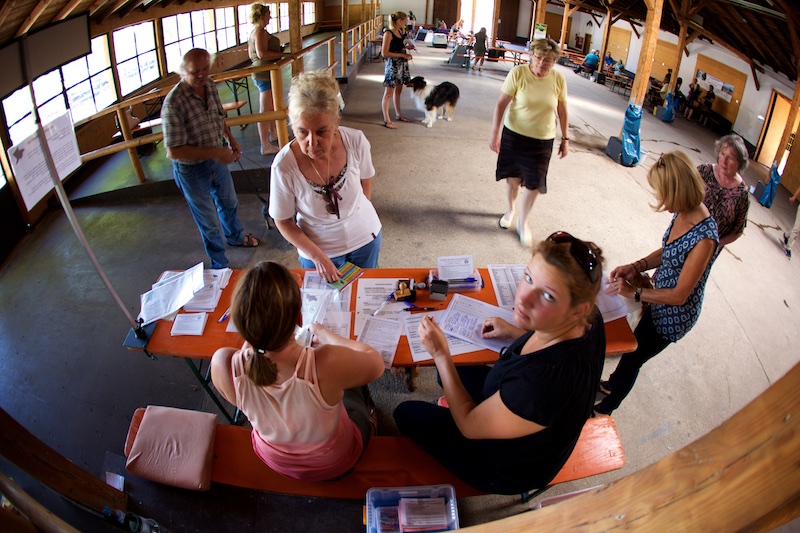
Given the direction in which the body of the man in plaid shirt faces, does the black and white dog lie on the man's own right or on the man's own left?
on the man's own left

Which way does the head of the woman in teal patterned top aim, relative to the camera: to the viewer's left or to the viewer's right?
to the viewer's left

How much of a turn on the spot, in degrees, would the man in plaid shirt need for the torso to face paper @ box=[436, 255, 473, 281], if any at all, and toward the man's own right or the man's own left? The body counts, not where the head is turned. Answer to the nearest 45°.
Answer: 0° — they already face it

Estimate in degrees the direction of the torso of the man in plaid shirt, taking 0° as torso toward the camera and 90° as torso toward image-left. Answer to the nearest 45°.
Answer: approximately 315°

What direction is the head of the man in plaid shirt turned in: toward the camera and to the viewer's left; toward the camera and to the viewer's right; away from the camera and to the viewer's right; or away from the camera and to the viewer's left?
toward the camera and to the viewer's right

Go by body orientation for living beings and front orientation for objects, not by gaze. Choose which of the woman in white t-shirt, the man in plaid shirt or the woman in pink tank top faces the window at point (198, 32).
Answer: the woman in pink tank top

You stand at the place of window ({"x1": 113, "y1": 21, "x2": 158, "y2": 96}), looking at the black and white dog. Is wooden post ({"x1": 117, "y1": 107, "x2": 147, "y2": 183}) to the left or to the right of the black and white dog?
right

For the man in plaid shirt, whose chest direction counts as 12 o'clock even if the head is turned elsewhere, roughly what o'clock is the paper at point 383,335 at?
The paper is roughly at 1 o'clock from the man in plaid shirt.

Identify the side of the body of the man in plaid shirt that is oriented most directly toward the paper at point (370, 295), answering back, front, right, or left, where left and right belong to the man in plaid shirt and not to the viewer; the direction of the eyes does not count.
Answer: front

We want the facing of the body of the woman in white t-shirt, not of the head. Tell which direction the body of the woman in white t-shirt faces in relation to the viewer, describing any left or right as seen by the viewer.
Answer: facing the viewer

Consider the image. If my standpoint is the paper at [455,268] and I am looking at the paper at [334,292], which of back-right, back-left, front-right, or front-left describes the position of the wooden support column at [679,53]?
back-right

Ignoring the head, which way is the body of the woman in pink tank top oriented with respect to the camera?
away from the camera

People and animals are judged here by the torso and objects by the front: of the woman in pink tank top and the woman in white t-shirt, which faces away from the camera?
the woman in pink tank top

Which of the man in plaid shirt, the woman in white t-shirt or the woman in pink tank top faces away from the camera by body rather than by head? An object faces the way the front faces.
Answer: the woman in pink tank top

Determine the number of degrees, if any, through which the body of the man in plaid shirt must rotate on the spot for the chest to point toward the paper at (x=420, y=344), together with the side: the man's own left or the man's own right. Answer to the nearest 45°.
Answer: approximately 45° to the man's own right

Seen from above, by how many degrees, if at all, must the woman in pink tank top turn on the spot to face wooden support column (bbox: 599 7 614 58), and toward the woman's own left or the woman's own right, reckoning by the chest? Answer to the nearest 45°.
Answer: approximately 45° to the woman's own right
